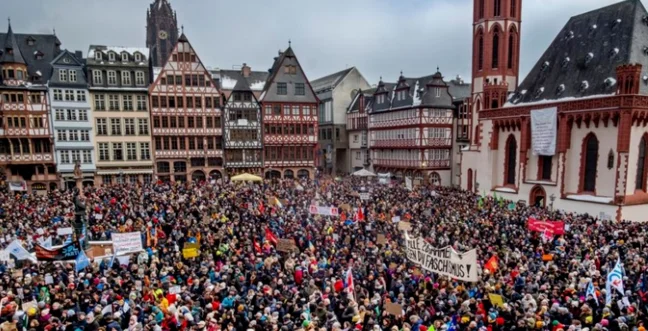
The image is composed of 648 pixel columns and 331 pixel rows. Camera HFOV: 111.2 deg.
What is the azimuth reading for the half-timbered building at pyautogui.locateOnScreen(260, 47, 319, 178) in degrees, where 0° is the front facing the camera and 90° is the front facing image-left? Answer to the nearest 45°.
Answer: approximately 0°

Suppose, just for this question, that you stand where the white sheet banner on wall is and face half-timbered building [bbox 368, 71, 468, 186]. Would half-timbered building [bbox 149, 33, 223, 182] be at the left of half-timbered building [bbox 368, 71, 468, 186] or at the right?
left

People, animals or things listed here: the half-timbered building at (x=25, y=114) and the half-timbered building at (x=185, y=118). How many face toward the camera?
2

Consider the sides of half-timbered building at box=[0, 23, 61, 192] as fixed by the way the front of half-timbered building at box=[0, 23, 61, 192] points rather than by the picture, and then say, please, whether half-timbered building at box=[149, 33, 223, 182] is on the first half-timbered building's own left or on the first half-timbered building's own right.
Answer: on the first half-timbered building's own left

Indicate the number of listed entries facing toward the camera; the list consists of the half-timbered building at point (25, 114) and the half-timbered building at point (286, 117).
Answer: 2

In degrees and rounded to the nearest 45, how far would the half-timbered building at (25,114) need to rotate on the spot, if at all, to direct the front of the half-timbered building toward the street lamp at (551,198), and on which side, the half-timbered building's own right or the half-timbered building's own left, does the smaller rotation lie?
approximately 45° to the half-timbered building's own left

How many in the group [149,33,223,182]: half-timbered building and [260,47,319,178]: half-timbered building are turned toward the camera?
2
